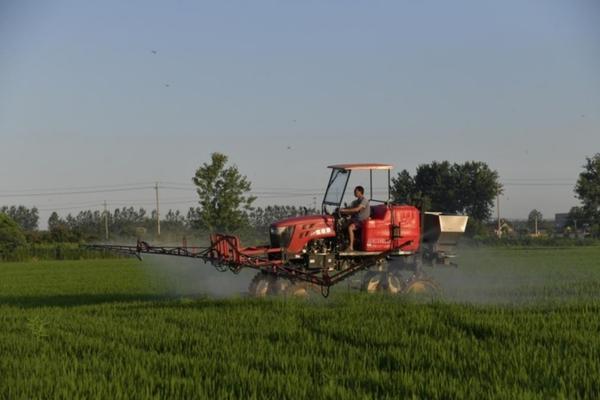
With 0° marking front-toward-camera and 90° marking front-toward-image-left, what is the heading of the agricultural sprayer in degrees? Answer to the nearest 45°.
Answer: approximately 90°

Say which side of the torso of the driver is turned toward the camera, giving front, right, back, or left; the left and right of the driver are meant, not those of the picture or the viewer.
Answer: left
